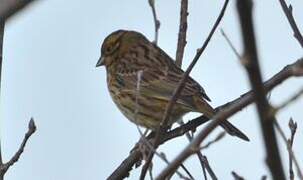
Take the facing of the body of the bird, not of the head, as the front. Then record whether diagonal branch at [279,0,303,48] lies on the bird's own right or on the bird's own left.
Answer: on the bird's own left

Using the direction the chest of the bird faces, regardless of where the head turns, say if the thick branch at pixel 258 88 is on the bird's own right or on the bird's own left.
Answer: on the bird's own left

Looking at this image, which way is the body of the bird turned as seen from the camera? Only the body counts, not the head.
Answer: to the viewer's left
